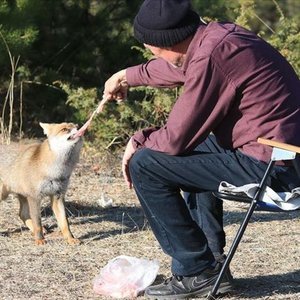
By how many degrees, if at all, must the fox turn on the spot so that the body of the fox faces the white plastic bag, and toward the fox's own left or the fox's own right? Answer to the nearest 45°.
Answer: approximately 45° to the fox's own right

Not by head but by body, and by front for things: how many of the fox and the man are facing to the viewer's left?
1

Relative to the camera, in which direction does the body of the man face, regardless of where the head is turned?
to the viewer's left

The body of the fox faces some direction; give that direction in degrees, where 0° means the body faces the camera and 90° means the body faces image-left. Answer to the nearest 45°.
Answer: approximately 315°

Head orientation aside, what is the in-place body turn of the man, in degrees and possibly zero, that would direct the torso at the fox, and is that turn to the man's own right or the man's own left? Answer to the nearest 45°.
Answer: approximately 45° to the man's own right

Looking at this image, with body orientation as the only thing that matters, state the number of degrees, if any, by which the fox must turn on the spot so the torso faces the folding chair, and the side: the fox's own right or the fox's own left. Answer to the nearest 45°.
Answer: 0° — it already faces it
